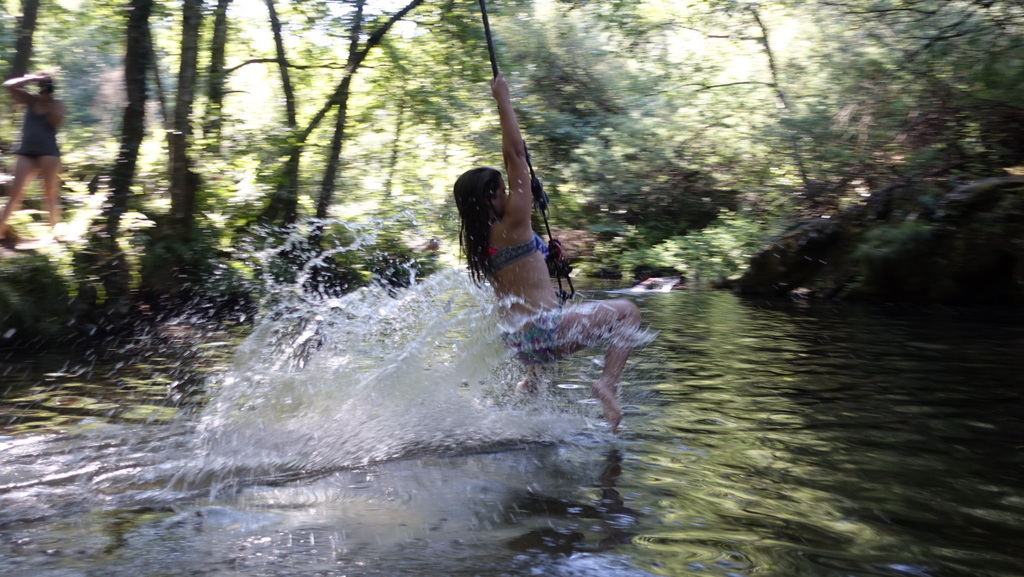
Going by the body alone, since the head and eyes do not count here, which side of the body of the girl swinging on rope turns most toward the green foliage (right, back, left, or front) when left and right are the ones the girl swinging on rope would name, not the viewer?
left

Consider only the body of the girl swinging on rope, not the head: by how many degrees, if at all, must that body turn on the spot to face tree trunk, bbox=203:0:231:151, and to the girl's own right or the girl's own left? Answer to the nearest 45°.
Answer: approximately 135° to the girl's own left

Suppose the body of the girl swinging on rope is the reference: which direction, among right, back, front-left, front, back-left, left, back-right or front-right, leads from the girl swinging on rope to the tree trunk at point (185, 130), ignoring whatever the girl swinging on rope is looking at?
back-left

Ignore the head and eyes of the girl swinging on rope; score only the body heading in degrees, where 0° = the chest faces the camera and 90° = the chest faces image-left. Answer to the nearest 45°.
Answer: approximately 270°

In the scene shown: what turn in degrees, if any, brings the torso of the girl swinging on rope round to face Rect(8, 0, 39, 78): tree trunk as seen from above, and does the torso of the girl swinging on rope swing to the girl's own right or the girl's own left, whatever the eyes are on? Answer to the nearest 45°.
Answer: approximately 135° to the girl's own left

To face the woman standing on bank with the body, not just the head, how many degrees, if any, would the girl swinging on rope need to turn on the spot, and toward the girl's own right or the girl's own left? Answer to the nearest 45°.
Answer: approximately 135° to the girl's own left

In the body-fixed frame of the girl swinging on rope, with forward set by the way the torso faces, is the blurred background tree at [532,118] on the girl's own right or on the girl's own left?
on the girl's own left

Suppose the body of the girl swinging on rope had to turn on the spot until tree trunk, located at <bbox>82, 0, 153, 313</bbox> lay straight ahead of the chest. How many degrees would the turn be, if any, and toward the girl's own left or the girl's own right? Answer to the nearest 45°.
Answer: approximately 135° to the girl's own left
